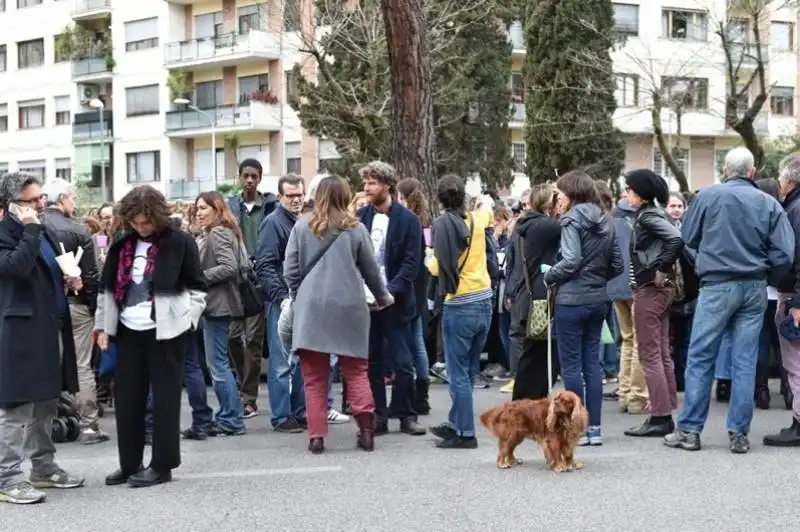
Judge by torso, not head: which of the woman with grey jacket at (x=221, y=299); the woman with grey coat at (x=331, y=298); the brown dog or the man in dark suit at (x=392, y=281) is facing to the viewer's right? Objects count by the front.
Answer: the brown dog

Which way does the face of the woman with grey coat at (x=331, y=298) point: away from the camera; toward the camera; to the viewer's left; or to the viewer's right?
away from the camera

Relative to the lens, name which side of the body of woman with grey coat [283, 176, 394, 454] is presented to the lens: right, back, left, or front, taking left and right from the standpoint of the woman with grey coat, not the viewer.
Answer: back

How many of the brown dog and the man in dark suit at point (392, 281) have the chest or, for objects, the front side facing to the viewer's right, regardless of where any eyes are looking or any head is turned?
1

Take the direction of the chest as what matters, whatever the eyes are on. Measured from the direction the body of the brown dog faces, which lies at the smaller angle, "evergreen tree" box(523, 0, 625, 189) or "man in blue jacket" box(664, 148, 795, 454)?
the man in blue jacket

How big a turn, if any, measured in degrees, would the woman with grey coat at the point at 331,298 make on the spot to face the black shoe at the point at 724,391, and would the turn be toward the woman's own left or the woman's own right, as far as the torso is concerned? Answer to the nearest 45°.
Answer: approximately 45° to the woman's own right

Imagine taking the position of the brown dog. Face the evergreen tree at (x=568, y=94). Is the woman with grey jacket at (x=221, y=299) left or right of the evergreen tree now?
left

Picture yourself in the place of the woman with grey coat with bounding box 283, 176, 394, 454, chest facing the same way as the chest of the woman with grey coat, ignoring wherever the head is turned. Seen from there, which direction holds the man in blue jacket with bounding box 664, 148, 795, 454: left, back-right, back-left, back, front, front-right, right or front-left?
right

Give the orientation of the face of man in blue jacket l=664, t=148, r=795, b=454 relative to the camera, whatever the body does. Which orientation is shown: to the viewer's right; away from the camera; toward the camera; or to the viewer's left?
away from the camera

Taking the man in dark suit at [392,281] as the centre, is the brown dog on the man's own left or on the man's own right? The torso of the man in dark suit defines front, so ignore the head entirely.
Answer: on the man's own left

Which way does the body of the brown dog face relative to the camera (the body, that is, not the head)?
to the viewer's right
